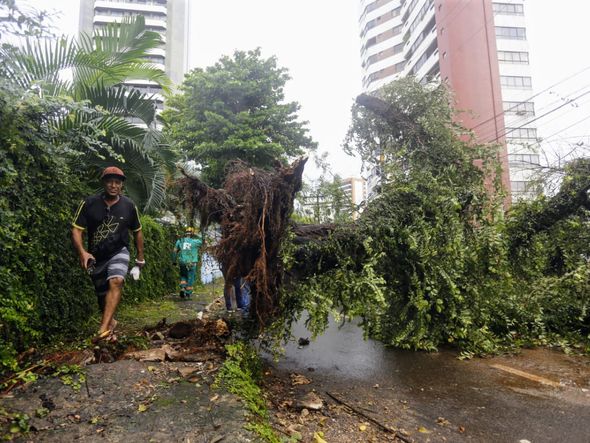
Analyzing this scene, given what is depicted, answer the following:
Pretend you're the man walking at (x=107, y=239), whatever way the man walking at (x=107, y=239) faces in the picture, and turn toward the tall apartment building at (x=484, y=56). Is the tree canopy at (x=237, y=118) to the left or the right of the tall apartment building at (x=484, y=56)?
left

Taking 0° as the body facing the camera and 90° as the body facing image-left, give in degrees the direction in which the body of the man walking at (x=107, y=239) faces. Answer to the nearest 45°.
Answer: approximately 0°

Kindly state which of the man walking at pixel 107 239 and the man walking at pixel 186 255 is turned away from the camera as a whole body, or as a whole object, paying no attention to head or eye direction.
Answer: the man walking at pixel 186 255

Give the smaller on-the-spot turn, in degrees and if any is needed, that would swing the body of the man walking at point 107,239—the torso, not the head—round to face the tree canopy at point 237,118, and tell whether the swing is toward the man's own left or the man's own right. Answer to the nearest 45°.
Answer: approximately 135° to the man's own left

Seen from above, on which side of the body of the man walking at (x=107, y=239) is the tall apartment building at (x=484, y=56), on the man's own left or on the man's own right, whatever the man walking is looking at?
on the man's own left

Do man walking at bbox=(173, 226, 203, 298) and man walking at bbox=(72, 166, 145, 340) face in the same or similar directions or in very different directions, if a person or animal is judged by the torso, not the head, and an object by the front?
very different directions

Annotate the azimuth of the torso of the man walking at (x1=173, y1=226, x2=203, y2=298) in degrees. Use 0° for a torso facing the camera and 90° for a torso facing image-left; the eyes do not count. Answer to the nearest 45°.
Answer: approximately 180°
